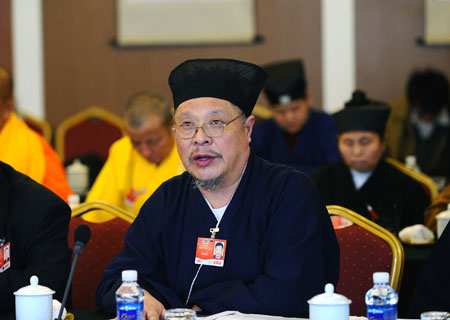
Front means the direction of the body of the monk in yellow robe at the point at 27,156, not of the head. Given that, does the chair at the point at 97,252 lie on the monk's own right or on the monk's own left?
on the monk's own left

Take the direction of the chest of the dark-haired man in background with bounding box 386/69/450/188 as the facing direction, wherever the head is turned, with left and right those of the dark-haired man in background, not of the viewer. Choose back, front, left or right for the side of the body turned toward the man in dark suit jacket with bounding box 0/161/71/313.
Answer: front

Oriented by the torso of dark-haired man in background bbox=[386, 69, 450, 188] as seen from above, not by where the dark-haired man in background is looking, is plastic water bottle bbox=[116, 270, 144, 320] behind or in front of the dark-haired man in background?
in front

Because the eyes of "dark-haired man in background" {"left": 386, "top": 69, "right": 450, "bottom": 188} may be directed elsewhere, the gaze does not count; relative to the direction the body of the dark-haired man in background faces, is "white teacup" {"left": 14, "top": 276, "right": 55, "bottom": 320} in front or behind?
in front

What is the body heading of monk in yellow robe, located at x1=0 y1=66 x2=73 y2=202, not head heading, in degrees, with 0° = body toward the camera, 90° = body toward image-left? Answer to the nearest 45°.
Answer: approximately 45°

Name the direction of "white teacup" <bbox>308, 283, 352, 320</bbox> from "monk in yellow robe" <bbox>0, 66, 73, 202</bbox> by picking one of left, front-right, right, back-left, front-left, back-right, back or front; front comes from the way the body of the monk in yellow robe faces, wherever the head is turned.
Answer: front-left

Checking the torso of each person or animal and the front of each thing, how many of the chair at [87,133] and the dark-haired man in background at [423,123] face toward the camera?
2
